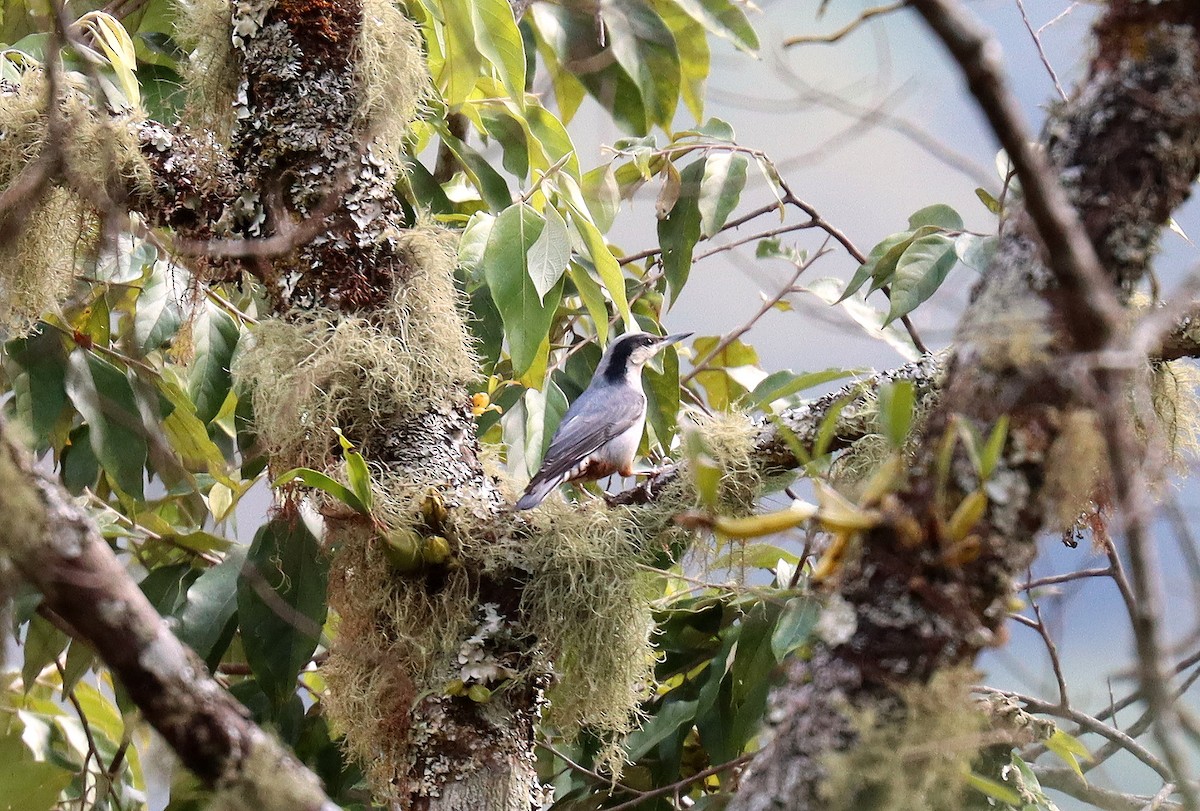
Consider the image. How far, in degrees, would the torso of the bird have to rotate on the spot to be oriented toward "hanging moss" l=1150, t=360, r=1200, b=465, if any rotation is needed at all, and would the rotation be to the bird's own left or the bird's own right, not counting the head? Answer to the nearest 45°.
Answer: approximately 45° to the bird's own right

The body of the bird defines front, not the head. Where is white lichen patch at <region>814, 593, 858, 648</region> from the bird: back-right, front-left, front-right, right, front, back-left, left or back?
right

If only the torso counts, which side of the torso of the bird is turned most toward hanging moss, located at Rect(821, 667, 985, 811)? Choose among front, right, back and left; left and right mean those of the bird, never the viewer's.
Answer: right

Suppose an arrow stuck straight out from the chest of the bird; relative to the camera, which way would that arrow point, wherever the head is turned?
to the viewer's right
